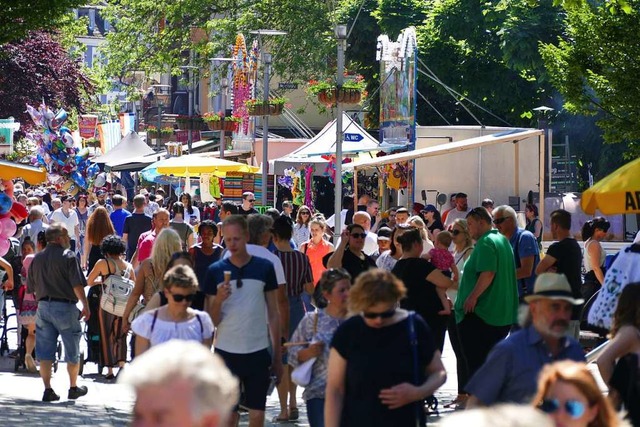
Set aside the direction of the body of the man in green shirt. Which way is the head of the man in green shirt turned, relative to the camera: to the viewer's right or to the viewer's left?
to the viewer's left

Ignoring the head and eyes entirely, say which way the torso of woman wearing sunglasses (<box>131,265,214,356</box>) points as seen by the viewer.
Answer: toward the camera

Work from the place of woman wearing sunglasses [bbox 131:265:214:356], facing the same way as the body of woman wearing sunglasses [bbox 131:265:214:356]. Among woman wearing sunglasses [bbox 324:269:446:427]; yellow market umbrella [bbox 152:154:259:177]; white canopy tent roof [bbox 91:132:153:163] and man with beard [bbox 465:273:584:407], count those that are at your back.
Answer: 2

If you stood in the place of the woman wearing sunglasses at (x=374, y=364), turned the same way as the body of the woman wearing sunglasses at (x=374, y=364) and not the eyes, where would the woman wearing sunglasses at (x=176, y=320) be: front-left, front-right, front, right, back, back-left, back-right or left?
back-right

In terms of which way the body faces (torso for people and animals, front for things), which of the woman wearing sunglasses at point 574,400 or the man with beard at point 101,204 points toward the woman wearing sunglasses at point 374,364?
the man with beard

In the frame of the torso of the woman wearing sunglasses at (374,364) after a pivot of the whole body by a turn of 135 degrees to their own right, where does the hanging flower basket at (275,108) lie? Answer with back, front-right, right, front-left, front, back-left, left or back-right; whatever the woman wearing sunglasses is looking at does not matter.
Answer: front-right

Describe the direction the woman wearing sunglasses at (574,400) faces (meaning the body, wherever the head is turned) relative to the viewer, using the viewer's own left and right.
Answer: facing the viewer and to the left of the viewer

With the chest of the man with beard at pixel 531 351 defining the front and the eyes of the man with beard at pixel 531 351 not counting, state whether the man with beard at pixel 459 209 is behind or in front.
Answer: behind

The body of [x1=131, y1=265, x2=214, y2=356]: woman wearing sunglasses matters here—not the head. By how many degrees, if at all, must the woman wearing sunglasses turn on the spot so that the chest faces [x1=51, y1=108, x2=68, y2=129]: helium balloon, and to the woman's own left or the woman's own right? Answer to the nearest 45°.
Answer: approximately 180°
